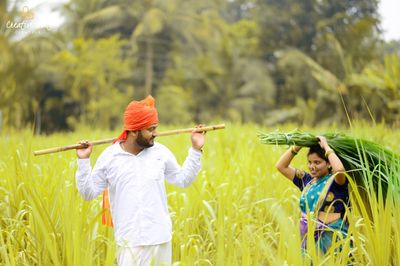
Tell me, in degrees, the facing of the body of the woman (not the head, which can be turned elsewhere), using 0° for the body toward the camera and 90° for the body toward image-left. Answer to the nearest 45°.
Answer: approximately 45°

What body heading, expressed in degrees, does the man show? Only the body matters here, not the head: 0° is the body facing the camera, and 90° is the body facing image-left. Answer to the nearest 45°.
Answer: approximately 0°
